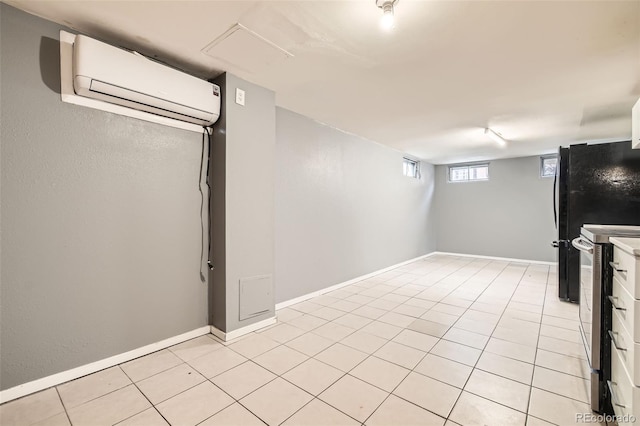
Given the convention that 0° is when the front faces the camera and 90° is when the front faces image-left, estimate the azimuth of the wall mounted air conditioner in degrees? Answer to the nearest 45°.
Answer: approximately 315°

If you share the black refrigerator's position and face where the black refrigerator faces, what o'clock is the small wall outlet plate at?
The small wall outlet plate is roughly at 10 o'clock from the black refrigerator.

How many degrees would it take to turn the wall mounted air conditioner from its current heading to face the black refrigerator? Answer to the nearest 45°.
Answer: approximately 45° to its left

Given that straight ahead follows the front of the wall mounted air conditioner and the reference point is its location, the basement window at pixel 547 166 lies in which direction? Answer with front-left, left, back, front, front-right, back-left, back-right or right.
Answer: front-left

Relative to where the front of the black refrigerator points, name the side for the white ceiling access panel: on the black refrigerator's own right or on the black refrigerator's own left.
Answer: on the black refrigerator's own left

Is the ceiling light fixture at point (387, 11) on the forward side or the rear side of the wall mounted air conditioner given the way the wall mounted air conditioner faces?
on the forward side

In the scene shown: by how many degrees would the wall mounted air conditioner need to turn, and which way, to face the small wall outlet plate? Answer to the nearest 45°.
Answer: approximately 45° to its left

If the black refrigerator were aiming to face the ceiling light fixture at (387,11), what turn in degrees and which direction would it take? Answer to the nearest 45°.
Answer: approximately 90° to its left

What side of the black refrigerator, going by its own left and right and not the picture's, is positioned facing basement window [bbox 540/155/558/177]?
right

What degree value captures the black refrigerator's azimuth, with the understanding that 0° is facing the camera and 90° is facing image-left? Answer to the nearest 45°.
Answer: approximately 90°

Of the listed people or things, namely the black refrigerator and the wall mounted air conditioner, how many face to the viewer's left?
1

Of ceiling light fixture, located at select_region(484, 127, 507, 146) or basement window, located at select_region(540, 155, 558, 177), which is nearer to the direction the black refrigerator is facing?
the ceiling light fixture
